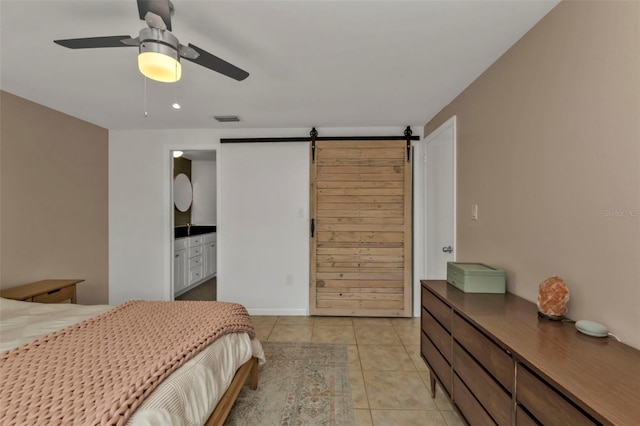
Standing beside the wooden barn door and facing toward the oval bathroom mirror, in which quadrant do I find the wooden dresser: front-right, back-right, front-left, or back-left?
back-left

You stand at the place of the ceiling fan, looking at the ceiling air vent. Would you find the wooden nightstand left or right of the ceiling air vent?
left

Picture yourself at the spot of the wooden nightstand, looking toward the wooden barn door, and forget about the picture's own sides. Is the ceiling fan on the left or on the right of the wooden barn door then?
right

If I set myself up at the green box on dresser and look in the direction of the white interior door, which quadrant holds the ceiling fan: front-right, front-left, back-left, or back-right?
back-left

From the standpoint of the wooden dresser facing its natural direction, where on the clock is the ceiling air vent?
The ceiling air vent is roughly at 2 o'clock from the wooden dresser.

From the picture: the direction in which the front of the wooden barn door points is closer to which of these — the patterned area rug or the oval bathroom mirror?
the patterned area rug

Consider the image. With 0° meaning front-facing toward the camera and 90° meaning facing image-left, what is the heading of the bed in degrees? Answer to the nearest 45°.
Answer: approximately 315°

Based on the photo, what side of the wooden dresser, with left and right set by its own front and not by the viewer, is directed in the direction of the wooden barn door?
right

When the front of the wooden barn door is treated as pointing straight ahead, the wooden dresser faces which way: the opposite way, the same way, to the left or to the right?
to the right

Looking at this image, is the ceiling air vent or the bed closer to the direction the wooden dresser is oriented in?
the bed

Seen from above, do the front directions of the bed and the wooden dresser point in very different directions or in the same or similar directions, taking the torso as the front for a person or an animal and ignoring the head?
very different directions
